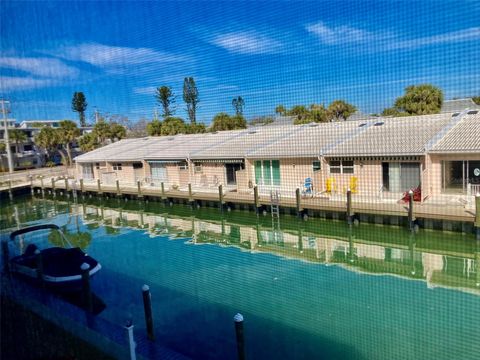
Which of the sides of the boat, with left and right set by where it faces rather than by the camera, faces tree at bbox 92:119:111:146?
left

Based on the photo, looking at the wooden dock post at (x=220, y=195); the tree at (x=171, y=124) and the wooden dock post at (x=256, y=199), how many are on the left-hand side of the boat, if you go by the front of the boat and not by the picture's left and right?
3

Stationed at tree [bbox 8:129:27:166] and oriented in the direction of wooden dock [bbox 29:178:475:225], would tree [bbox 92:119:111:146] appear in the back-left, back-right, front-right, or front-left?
front-left

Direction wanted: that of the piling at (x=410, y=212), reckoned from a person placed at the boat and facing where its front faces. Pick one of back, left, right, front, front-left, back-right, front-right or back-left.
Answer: front-left

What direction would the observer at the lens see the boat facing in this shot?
facing the viewer and to the right of the viewer

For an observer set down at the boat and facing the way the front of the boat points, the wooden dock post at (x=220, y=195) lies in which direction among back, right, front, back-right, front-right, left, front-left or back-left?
left

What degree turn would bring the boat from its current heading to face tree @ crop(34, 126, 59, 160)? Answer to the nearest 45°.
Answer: approximately 135° to its left
